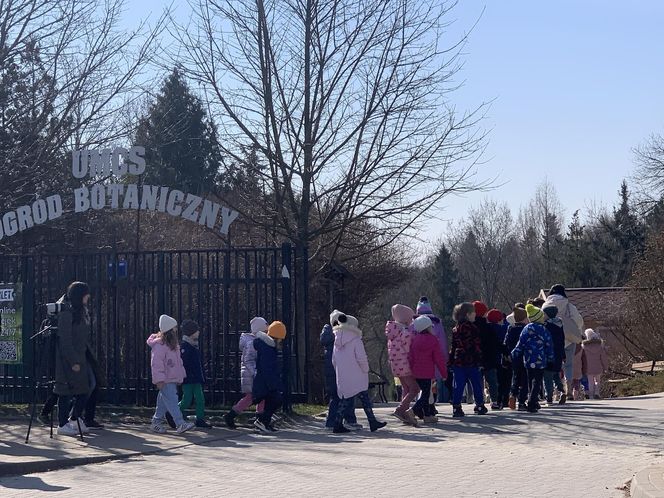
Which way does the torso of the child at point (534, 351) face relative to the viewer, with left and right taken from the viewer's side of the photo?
facing away from the viewer

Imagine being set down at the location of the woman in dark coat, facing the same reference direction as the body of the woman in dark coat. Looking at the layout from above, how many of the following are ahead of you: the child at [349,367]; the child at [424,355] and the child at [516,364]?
3
